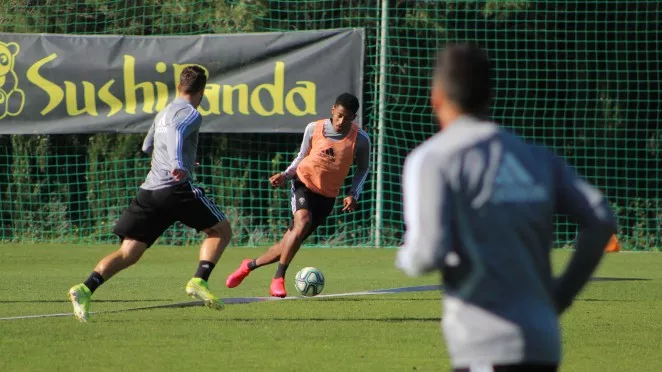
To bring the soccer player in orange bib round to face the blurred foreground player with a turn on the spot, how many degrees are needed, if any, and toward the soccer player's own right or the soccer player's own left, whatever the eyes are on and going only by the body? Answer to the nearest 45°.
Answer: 0° — they already face them

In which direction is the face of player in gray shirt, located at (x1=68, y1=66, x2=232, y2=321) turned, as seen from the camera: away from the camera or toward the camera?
away from the camera

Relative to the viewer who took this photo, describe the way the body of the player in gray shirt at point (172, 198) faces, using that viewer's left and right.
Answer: facing away from the viewer and to the right of the viewer

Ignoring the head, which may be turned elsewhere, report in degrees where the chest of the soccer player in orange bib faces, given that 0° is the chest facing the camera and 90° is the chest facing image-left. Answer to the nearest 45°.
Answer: approximately 0°

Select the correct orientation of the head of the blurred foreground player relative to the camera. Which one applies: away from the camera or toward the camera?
away from the camera

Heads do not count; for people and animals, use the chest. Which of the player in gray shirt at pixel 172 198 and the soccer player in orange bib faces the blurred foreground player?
the soccer player in orange bib

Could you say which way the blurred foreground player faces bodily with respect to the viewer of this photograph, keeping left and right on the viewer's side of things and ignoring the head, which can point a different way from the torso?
facing away from the viewer and to the left of the viewer

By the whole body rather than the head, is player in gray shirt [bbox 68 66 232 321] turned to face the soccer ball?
yes
